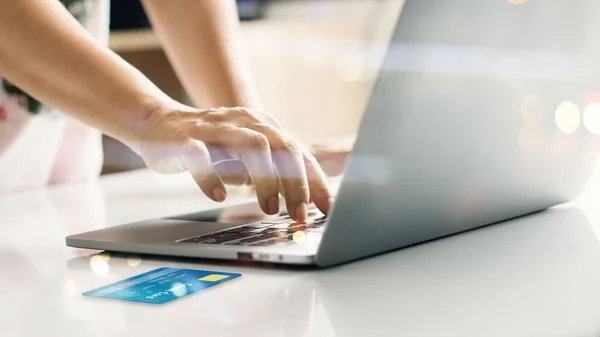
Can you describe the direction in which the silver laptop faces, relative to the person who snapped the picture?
facing away from the viewer and to the left of the viewer
